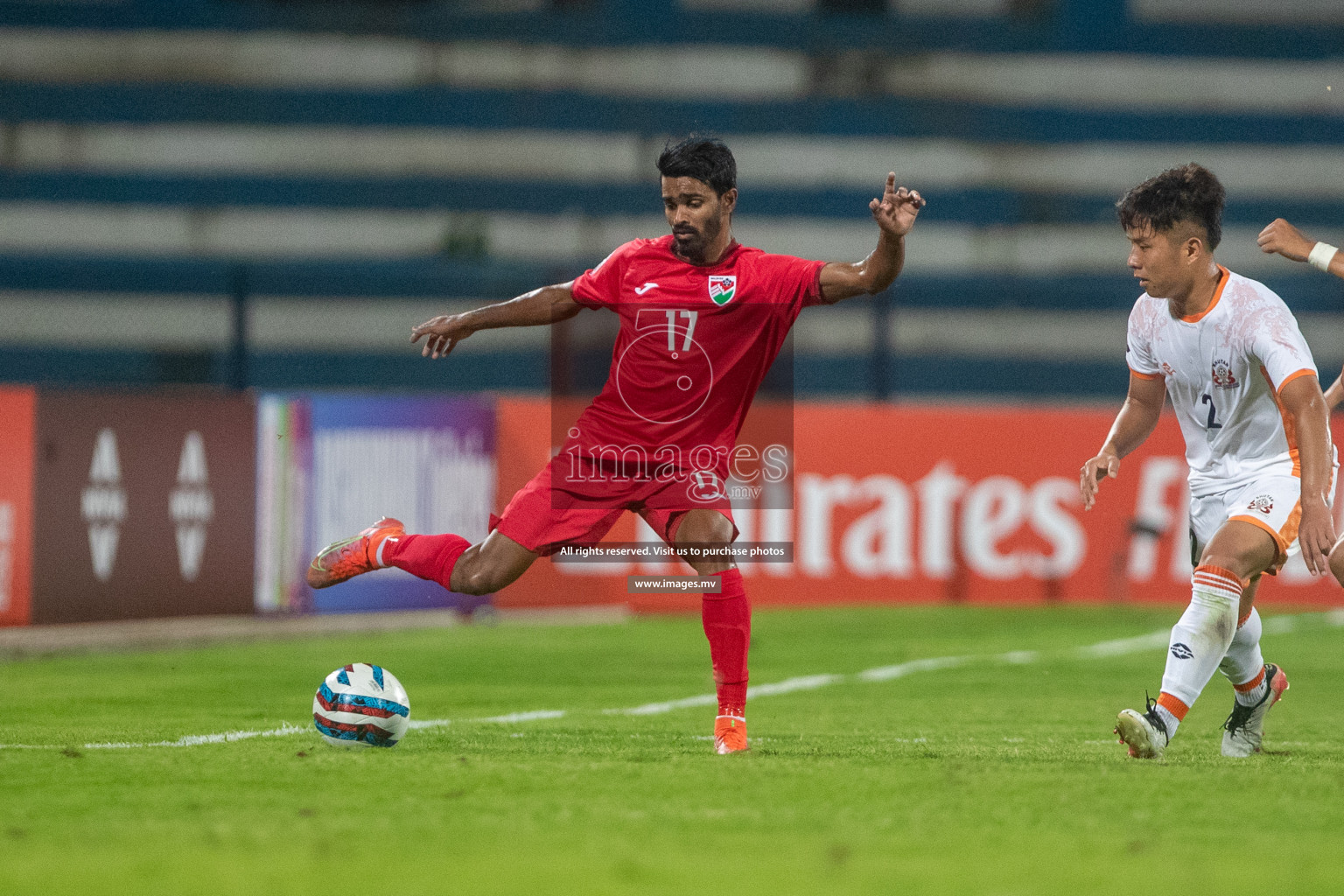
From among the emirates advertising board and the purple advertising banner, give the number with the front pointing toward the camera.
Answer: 2

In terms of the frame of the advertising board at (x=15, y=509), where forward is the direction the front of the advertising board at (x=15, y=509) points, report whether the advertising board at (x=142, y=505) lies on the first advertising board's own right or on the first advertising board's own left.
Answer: on the first advertising board's own left

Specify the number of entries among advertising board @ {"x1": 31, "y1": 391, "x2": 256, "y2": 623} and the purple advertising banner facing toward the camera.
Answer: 2

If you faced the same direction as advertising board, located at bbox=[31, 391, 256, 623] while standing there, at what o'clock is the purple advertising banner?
The purple advertising banner is roughly at 8 o'clock from the advertising board.

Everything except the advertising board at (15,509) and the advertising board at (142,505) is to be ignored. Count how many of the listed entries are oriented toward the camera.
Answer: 2

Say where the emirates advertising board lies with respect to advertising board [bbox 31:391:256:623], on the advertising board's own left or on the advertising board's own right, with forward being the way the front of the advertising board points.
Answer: on the advertising board's own left

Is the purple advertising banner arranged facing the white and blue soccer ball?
yes

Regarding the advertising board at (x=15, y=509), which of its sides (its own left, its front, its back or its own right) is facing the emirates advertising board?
left
